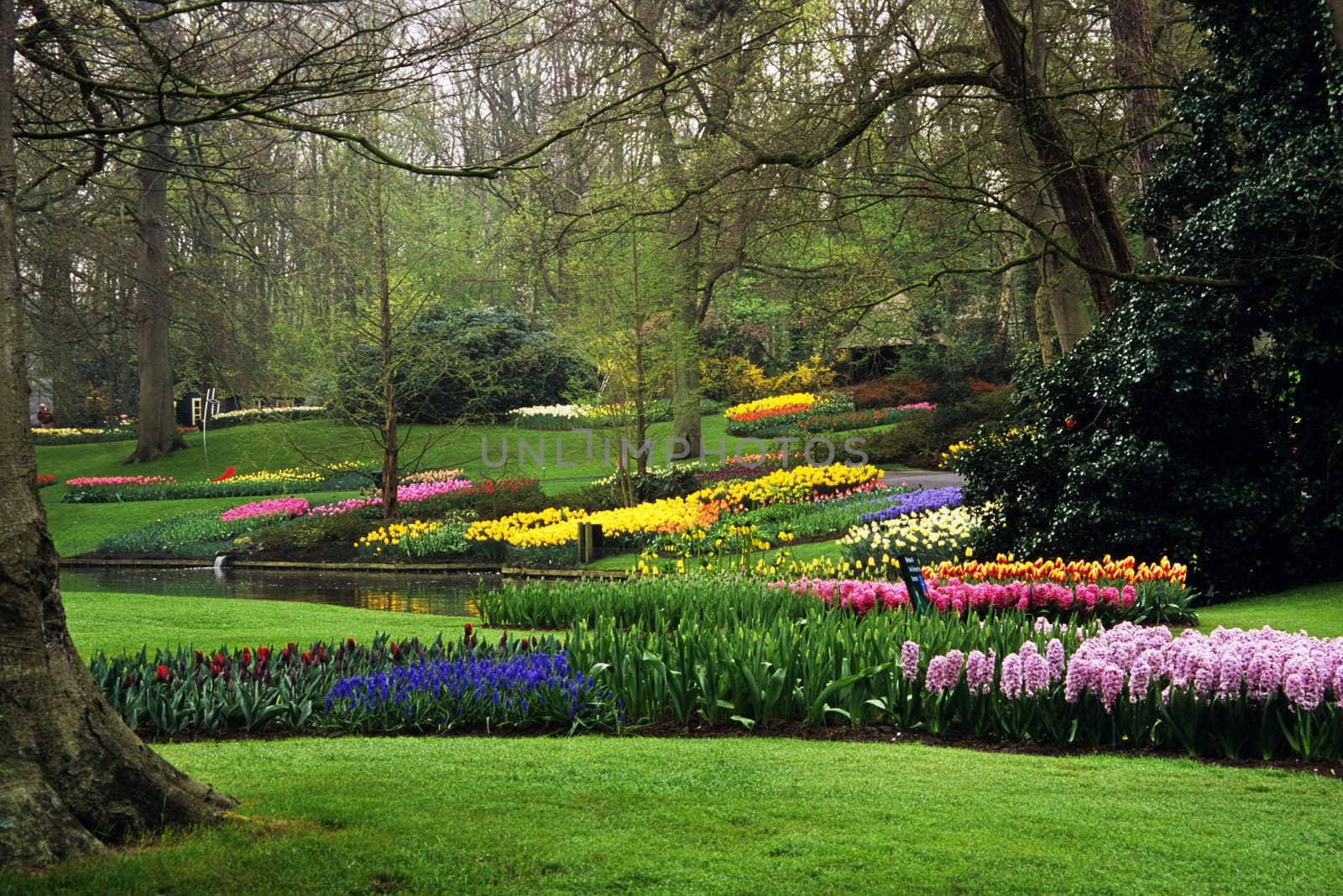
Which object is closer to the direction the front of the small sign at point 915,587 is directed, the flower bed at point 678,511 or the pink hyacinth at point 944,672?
the pink hyacinth

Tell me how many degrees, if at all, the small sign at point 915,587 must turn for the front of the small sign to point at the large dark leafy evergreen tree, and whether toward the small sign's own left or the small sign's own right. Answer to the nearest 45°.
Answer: approximately 135° to the small sign's own left

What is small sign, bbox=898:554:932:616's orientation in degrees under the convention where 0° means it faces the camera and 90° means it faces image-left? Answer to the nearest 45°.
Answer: approximately 0°

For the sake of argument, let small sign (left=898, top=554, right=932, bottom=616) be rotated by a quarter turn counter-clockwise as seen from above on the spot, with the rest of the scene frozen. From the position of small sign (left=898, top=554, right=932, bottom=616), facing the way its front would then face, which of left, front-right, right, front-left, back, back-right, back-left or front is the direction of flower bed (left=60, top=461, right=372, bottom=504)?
back-left

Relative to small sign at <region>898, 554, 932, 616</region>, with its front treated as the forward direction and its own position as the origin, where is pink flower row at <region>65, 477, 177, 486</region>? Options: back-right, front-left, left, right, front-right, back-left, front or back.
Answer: back-right

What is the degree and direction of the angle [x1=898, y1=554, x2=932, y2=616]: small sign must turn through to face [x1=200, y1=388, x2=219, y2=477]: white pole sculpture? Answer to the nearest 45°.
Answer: approximately 135° to its right

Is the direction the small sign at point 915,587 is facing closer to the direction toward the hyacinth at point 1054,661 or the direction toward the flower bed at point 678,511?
the hyacinth

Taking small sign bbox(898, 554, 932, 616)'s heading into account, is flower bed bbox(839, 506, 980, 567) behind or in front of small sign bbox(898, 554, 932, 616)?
behind

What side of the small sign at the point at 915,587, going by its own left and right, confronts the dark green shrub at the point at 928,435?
back

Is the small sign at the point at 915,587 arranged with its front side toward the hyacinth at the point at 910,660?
yes
